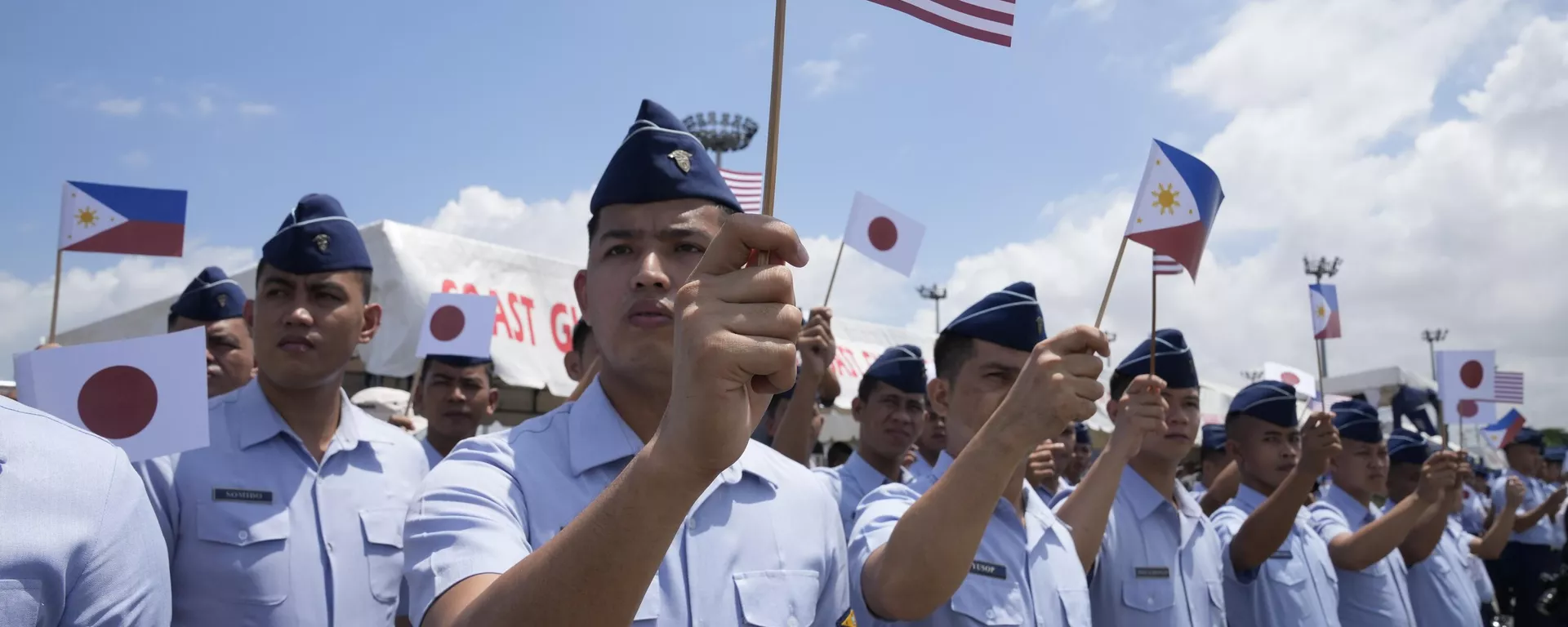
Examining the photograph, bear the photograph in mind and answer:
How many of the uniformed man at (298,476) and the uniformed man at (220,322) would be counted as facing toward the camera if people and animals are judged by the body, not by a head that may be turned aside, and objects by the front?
2

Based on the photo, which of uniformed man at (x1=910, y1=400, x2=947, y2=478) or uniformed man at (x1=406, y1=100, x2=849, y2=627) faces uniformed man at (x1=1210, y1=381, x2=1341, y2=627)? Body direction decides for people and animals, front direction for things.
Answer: uniformed man at (x1=910, y1=400, x2=947, y2=478)

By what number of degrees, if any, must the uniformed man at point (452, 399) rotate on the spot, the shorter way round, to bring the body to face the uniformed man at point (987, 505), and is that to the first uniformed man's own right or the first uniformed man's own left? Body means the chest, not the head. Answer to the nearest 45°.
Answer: approximately 45° to the first uniformed man's own left

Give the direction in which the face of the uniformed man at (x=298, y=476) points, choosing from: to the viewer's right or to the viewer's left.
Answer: to the viewer's left
